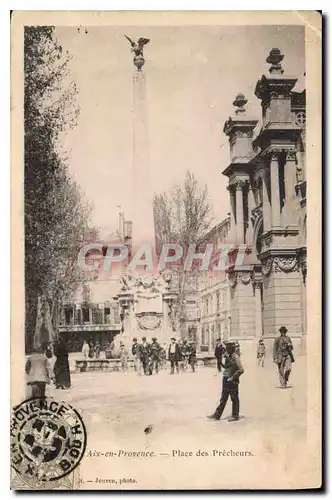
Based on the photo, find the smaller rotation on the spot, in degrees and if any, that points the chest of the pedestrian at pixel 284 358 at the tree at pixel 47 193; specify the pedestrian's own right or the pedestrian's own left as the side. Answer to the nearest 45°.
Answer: approximately 90° to the pedestrian's own right

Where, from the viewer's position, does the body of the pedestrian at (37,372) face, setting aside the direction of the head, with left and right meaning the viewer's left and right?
facing away from the viewer

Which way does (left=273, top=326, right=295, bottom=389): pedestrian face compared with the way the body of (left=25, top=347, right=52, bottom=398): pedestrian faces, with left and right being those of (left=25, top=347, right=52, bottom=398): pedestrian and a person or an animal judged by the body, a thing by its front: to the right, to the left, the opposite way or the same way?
the opposite way
